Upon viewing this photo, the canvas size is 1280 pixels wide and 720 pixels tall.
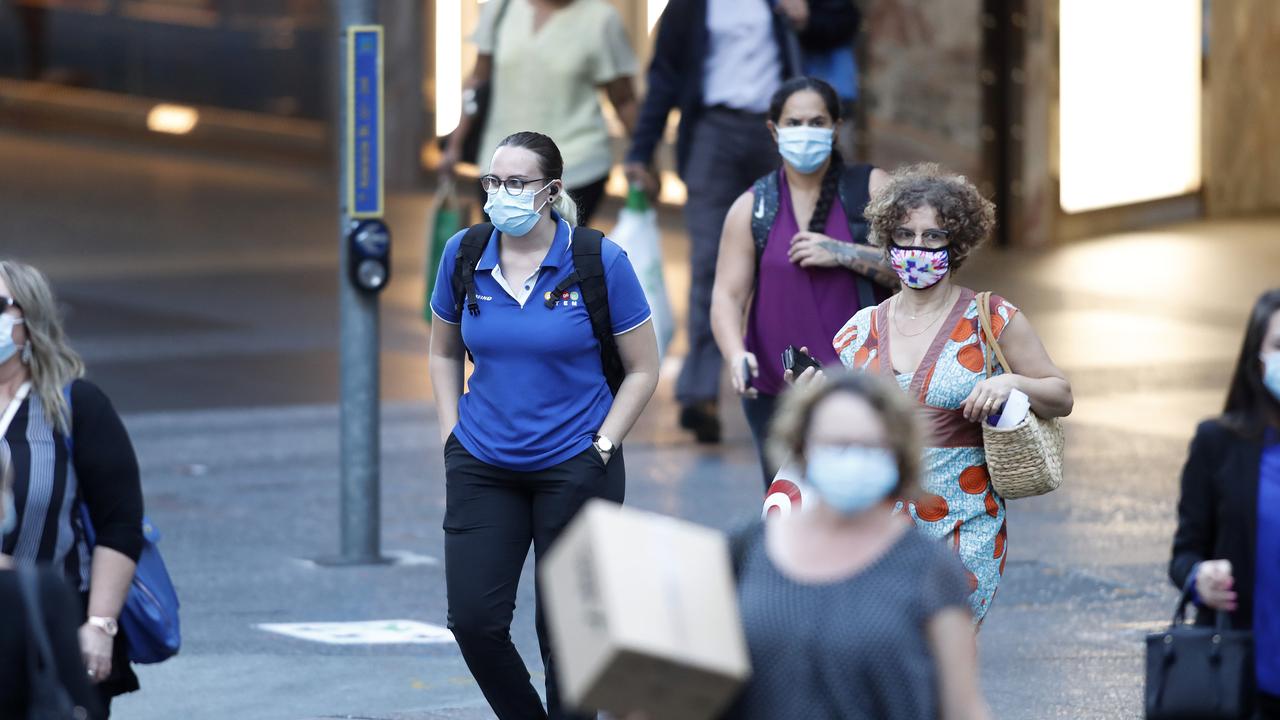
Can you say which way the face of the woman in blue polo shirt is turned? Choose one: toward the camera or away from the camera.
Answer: toward the camera

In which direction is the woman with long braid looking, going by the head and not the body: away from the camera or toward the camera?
toward the camera

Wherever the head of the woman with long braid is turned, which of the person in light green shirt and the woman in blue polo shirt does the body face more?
the woman in blue polo shirt

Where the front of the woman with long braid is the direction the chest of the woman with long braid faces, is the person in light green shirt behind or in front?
behind

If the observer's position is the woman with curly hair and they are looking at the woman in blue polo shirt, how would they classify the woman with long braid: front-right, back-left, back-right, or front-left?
front-right

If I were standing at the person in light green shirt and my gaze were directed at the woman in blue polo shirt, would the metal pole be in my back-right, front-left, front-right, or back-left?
front-right

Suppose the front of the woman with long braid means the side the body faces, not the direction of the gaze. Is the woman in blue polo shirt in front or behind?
in front

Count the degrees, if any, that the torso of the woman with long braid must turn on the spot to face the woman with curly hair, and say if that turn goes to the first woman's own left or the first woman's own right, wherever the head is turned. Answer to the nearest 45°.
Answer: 0° — they already face them
